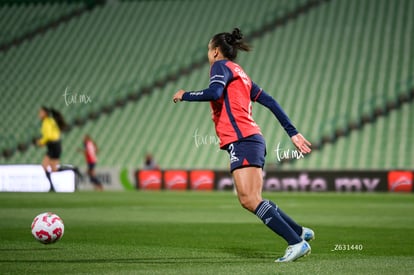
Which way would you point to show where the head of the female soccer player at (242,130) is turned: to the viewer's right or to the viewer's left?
to the viewer's left

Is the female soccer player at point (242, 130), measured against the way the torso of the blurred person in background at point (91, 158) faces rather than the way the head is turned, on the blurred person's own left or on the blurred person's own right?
on the blurred person's own left

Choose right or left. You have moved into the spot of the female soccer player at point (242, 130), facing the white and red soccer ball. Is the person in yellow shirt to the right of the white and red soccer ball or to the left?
right

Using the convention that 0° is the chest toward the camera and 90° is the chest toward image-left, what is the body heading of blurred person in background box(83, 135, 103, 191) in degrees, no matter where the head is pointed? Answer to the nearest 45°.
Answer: approximately 90°
